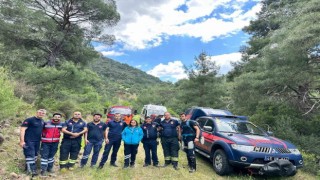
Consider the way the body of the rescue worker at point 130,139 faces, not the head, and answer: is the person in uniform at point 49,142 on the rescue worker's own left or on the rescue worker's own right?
on the rescue worker's own right

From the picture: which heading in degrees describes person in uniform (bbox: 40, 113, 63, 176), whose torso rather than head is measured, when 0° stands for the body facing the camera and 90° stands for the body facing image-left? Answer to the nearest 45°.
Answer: approximately 0°

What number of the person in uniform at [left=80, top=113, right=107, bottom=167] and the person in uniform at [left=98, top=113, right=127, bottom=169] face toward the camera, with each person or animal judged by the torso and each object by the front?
2

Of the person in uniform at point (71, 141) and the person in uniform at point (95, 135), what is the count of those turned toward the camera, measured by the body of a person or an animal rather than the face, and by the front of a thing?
2

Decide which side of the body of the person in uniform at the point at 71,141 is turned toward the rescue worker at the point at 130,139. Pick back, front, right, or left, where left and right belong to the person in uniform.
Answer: left

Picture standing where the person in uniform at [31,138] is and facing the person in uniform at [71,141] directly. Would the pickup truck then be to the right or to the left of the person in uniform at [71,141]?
right

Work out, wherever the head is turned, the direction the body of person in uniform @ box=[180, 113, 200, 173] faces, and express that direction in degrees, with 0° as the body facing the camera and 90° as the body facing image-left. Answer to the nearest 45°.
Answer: approximately 45°

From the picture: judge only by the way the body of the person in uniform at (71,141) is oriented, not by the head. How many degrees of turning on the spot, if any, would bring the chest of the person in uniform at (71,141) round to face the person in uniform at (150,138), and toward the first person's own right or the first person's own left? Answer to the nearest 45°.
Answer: approximately 90° to the first person's own left

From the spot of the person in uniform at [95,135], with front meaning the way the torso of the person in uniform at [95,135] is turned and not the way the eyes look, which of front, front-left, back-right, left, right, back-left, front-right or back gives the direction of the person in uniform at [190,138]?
left
